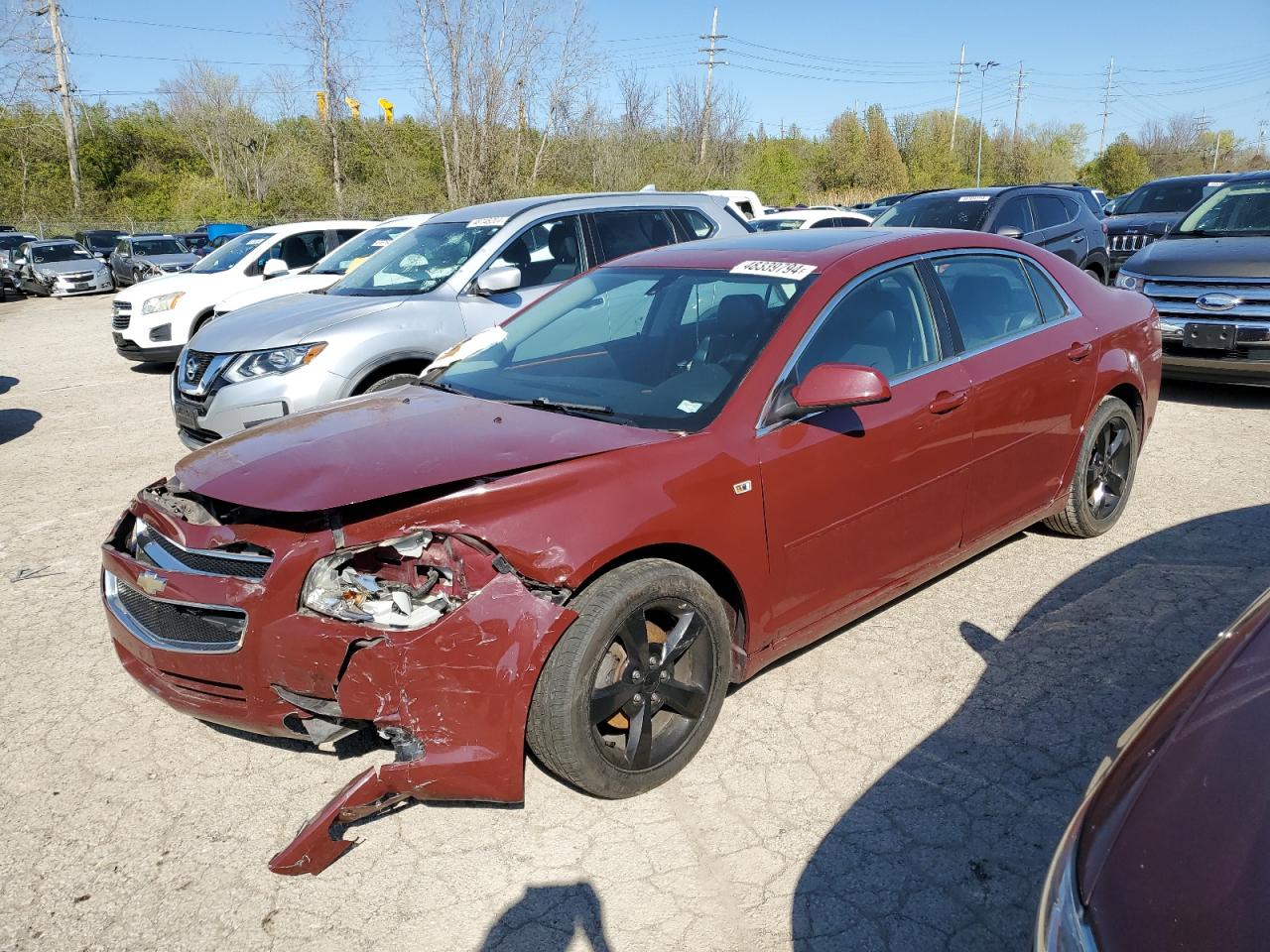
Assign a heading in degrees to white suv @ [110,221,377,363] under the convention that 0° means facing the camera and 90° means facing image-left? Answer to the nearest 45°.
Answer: approximately 45°

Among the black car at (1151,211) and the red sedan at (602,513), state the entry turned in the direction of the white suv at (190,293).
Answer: the black car

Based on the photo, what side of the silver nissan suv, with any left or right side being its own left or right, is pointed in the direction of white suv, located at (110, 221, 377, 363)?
right

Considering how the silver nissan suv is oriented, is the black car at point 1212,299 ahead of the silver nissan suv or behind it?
behind

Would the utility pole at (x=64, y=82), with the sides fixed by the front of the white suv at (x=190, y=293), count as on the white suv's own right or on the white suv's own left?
on the white suv's own right

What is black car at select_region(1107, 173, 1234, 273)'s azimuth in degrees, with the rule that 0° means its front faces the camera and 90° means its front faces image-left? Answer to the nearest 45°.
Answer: approximately 45°

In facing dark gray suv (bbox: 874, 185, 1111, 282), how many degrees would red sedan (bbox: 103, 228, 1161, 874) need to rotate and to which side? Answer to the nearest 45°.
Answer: approximately 180°

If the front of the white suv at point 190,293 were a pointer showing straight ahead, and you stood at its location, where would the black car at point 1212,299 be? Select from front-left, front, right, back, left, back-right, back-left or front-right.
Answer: left

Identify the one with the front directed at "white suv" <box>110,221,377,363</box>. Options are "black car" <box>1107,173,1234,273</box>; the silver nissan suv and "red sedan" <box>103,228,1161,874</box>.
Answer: the black car

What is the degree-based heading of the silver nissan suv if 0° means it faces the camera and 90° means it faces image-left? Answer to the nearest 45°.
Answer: approximately 45°

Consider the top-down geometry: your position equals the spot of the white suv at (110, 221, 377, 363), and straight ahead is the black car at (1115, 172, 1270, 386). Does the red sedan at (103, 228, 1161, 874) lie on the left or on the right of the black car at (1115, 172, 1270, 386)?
right
